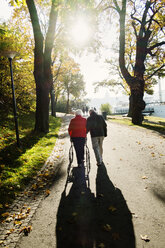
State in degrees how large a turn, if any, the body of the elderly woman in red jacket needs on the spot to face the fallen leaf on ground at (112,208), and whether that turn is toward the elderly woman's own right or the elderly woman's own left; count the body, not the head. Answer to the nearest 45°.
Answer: approximately 180°

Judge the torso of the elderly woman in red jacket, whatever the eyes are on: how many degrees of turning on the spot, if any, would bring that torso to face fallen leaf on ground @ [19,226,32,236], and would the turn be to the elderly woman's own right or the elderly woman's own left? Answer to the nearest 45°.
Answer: approximately 180°

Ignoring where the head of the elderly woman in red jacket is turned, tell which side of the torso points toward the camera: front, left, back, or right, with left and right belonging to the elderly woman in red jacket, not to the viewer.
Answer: back

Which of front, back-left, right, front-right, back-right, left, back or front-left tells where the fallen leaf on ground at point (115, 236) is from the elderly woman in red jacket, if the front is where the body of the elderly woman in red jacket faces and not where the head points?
back

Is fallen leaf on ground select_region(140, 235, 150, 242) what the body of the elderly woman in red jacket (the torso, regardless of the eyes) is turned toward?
no

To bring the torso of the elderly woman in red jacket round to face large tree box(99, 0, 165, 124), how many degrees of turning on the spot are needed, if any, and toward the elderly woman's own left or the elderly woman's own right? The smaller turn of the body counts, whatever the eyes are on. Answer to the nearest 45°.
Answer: approximately 45° to the elderly woman's own right

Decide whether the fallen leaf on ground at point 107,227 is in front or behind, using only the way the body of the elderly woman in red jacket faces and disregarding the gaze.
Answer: behind

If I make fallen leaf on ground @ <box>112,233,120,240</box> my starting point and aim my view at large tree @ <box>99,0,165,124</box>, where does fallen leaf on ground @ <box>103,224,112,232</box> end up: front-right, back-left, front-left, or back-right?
front-left
